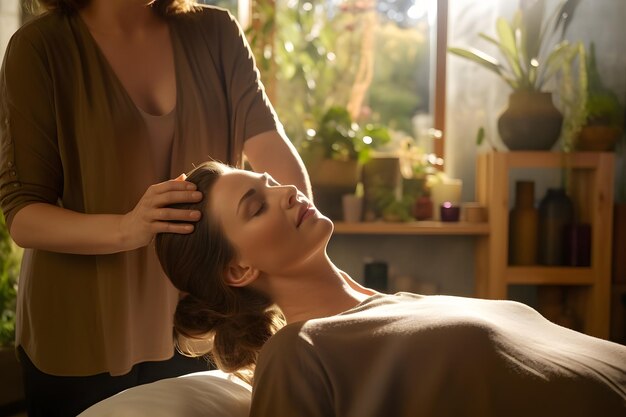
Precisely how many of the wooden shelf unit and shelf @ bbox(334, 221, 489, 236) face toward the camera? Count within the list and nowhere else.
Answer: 2

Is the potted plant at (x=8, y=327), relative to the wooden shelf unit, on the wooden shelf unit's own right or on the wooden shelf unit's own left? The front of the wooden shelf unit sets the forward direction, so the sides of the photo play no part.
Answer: on the wooden shelf unit's own right

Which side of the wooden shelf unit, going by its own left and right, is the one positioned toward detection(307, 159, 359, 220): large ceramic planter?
right

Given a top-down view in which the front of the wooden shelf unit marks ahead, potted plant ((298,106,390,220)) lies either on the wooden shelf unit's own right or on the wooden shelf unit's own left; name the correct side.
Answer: on the wooden shelf unit's own right

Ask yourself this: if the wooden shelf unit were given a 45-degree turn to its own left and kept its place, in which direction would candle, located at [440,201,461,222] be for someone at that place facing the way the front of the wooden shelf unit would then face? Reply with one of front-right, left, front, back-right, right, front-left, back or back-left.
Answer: back-right

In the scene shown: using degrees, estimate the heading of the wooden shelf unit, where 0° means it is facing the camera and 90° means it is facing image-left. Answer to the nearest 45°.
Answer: approximately 0°

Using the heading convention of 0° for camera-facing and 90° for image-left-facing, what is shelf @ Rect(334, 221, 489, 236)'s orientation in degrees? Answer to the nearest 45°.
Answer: approximately 0°
